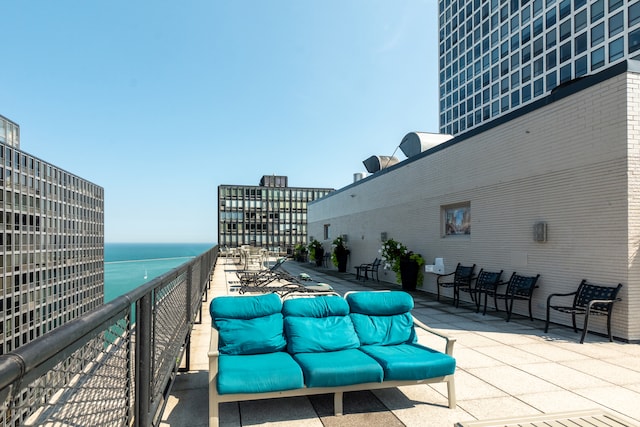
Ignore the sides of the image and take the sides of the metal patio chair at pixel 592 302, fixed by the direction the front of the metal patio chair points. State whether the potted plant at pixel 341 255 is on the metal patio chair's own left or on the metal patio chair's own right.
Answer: on the metal patio chair's own right

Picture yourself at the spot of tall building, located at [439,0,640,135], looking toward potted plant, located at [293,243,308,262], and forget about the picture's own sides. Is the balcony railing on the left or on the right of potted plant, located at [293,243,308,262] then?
left

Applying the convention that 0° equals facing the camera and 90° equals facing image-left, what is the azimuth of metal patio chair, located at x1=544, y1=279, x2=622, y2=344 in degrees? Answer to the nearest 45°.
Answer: approximately 45°

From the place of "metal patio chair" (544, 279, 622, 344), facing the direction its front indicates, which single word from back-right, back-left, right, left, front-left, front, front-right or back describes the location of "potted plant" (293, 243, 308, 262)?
right

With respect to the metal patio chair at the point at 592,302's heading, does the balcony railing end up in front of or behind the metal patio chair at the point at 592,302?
in front

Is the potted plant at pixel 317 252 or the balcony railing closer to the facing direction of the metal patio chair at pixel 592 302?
the balcony railing

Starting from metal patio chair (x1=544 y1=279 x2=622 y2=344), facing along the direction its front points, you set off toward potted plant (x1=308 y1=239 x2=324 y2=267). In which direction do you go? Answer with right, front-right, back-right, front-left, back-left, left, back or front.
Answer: right

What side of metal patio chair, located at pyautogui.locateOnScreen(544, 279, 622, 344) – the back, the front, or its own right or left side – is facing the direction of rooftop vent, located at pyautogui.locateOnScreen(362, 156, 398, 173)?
right

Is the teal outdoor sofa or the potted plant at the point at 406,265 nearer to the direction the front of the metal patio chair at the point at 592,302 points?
the teal outdoor sofa

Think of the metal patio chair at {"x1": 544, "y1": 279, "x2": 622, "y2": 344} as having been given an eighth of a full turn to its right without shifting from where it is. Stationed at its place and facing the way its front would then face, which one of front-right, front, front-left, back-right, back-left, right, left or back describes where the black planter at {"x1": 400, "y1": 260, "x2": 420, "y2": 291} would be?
front-right
